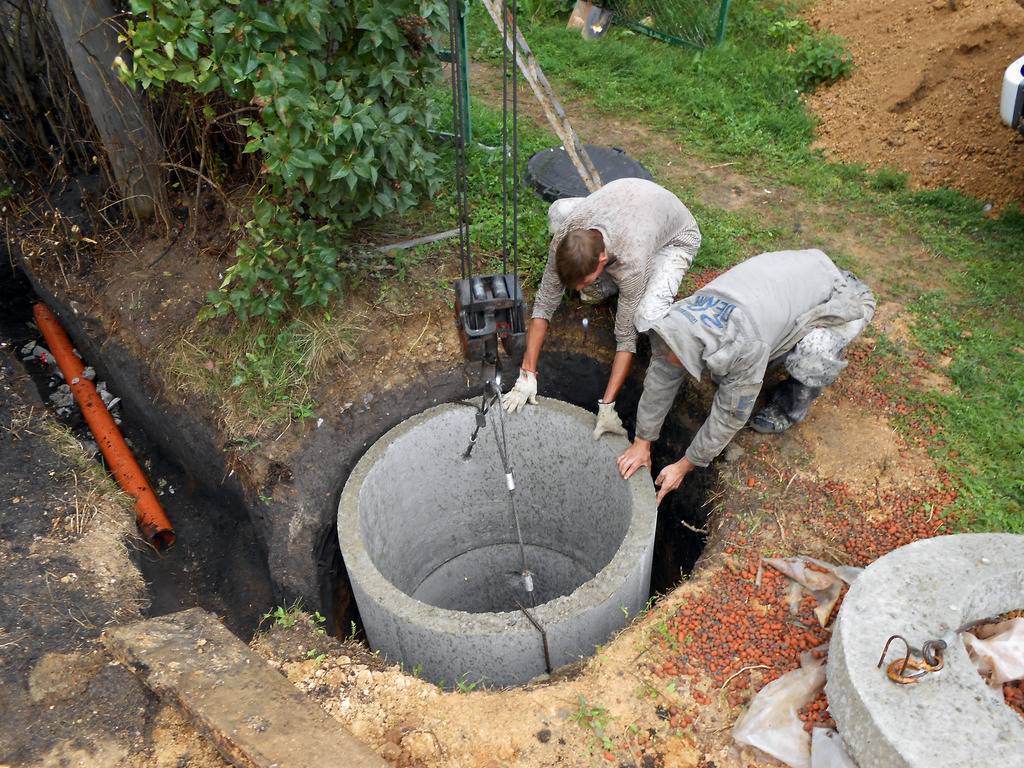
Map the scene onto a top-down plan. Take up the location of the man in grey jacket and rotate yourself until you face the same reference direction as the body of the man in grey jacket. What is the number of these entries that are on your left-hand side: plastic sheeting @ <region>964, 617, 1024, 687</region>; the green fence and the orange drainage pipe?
1

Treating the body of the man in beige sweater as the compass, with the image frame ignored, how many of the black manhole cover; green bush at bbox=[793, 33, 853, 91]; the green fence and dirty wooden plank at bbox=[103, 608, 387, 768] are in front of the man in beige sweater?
1

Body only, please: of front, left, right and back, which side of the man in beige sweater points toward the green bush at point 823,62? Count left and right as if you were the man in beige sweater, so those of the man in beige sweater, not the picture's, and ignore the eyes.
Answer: back

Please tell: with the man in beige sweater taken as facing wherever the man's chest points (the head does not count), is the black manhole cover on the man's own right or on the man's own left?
on the man's own right

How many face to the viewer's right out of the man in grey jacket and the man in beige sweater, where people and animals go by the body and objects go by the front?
0

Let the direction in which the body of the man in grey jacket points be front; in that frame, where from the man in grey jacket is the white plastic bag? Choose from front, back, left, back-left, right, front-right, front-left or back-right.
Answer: front-left

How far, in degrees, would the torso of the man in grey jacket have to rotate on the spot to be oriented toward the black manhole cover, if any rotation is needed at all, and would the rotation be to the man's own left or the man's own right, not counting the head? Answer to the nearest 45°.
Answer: approximately 90° to the man's own right

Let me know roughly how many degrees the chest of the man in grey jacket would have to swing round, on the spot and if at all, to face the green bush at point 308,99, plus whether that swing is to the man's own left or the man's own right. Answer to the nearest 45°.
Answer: approximately 45° to the man's own right

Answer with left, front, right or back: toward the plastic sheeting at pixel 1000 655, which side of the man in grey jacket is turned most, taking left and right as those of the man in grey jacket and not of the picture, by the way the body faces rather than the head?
left

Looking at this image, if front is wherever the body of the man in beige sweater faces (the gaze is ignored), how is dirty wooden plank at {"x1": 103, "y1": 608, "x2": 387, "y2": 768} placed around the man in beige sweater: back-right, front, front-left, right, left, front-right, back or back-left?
front

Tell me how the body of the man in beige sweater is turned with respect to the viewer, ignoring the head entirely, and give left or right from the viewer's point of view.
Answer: facing the viewer and to the left of the viewer

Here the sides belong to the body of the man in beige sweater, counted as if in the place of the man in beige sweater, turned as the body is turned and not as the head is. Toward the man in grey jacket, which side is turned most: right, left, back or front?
left
